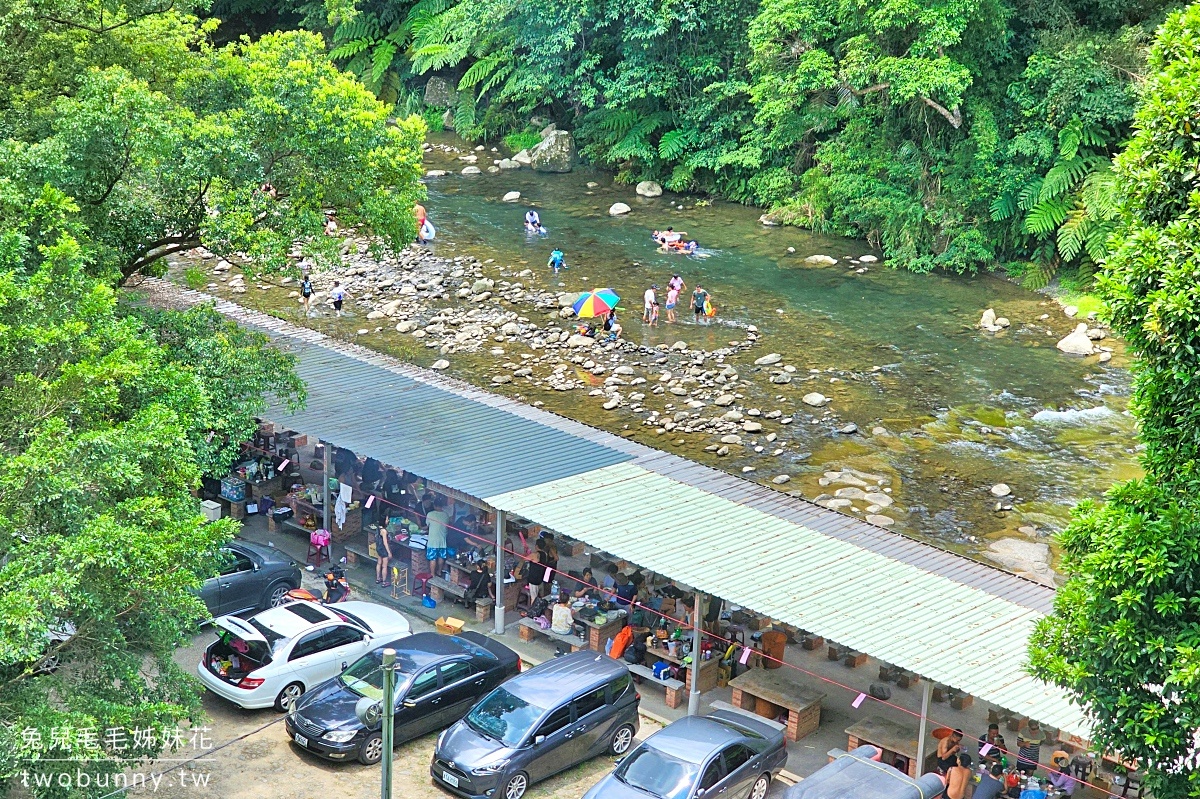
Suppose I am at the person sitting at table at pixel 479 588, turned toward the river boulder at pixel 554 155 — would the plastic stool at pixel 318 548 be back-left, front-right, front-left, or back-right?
front-left

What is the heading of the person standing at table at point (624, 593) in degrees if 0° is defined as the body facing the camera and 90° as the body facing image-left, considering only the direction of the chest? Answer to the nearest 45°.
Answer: approximately 45°

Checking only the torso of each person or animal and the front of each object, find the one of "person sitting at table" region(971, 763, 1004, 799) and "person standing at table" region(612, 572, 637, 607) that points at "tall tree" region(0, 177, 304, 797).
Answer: "person standing at table" region(612, 572, 637, 607)

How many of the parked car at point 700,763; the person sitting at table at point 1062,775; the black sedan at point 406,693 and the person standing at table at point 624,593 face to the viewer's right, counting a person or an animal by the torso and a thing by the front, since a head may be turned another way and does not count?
0

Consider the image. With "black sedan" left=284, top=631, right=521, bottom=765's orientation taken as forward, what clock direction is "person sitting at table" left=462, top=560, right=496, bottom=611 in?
The person sitting at table is roughly at 5 o'clock from the black sedan.

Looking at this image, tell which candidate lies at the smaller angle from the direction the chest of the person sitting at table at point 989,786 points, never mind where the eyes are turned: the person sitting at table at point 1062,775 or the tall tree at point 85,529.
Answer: the person sitting at table

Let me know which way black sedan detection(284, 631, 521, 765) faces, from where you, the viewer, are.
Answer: facing the viewer and to the left of the viewer

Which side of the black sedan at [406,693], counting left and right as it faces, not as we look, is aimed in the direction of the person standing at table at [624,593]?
back

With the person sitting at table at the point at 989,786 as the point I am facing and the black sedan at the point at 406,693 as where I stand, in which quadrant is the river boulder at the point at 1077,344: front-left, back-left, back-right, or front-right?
front-left

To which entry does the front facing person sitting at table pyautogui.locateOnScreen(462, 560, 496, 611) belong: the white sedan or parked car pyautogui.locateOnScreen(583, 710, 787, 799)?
the white sedan

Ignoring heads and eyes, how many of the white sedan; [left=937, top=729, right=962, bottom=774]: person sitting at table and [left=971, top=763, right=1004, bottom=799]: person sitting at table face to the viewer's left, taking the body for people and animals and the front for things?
0

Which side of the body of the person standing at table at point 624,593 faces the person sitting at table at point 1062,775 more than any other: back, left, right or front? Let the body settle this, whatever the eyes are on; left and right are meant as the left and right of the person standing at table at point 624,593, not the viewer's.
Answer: left

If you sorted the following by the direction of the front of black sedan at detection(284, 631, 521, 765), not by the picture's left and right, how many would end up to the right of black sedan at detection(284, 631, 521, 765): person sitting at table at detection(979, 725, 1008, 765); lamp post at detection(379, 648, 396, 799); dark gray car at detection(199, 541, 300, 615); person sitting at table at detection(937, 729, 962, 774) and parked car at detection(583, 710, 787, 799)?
1
